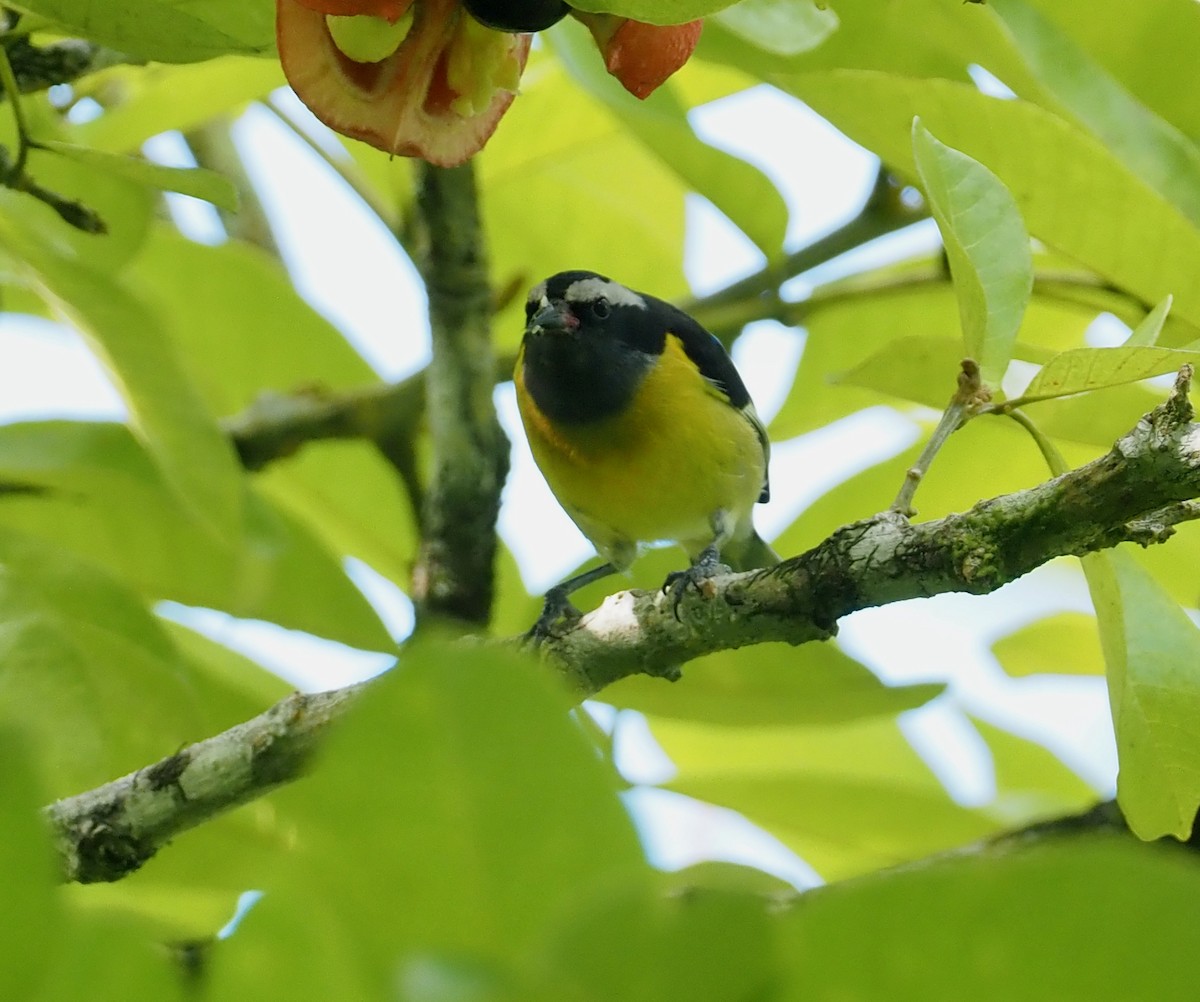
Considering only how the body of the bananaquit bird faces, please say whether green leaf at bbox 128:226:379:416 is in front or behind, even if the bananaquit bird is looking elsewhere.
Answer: in front

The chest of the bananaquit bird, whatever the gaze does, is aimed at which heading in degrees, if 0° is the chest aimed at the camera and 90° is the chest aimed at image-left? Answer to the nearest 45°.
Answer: approximately 45°

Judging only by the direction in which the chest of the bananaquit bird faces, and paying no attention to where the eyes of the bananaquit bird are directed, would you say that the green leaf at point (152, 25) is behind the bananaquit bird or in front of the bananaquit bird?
in front

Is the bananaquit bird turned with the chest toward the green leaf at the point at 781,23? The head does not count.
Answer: no

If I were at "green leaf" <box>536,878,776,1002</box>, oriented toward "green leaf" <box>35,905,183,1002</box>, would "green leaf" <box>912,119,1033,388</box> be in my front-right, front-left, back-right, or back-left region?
back-right
